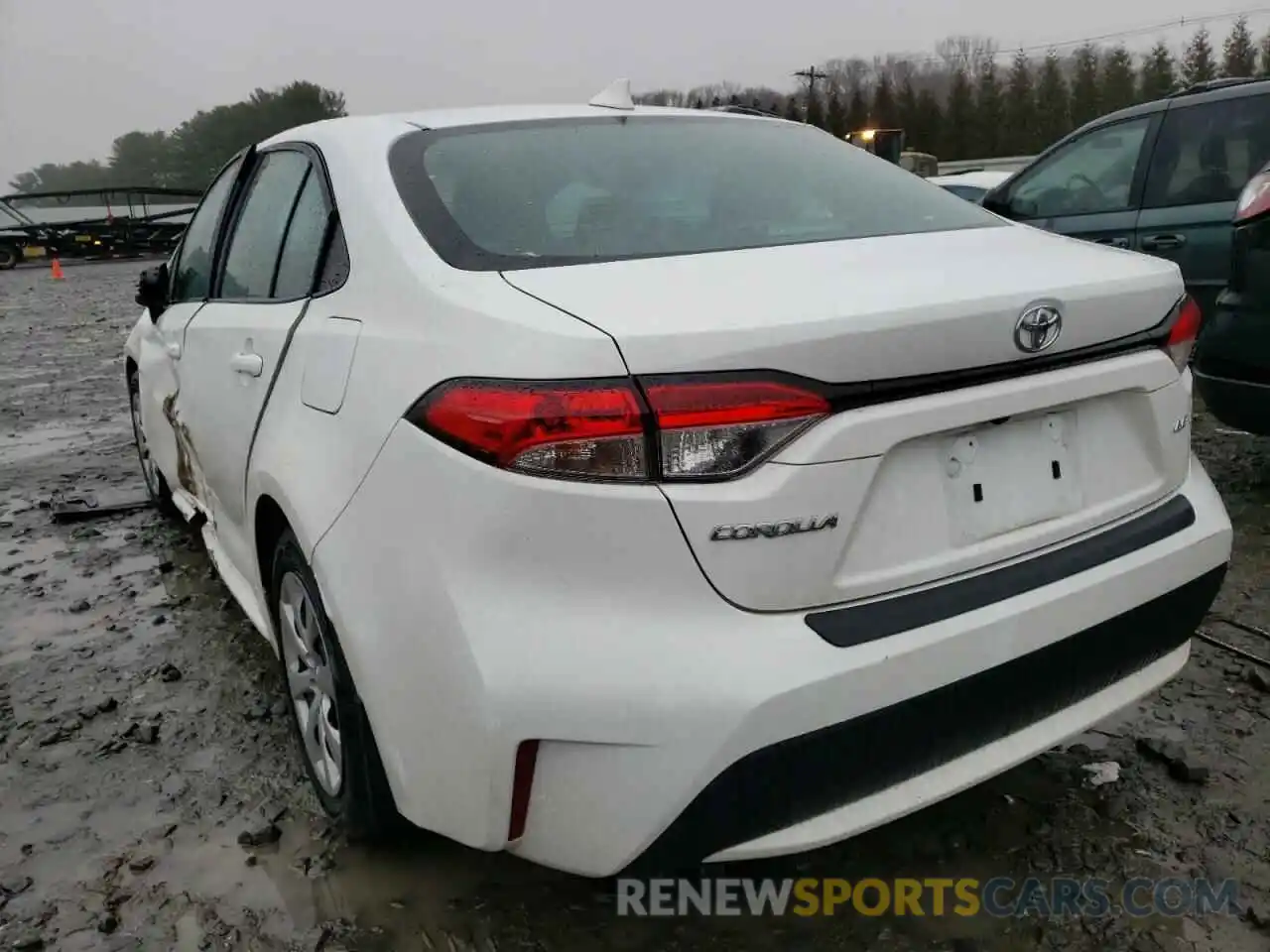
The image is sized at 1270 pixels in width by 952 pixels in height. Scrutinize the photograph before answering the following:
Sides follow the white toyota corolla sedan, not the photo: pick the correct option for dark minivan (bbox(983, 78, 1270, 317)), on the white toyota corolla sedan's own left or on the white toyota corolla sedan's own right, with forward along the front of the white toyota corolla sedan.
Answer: on the white toyota corolla sedan's own right

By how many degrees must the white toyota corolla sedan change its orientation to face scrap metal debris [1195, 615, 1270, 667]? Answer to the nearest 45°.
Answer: approximately 90° to its right

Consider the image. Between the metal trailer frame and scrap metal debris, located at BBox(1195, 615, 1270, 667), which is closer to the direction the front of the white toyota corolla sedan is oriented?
the metal trailer frame

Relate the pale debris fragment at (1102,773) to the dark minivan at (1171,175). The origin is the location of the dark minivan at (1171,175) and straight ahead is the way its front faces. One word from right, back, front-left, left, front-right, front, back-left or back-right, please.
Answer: left

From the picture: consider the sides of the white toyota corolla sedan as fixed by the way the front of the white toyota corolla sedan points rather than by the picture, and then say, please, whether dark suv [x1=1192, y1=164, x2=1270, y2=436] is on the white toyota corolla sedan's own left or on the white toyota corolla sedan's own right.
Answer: on the white toyota corolla sedan's own right

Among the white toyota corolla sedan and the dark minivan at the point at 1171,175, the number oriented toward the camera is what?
0

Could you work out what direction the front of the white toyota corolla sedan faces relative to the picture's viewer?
facing away from the viewer and to the left of the viewer

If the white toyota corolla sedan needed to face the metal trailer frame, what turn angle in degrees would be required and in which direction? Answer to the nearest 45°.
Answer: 0° — it already faces it

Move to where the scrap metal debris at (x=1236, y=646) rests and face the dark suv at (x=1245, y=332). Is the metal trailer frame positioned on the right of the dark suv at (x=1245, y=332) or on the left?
left

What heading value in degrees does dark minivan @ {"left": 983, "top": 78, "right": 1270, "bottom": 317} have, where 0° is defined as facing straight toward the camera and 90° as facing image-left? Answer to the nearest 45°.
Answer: approximately 90°

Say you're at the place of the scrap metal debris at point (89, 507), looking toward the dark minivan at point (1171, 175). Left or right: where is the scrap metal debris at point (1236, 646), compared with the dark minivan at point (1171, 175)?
right

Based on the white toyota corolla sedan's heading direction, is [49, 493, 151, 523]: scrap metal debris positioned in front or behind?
in front
